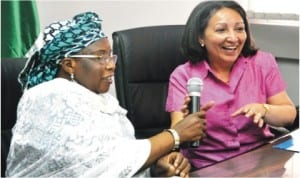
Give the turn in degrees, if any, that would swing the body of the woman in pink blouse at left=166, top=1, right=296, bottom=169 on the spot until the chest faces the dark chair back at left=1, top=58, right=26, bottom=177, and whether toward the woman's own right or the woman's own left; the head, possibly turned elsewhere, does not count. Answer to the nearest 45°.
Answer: approximately 90° to the woman's own right

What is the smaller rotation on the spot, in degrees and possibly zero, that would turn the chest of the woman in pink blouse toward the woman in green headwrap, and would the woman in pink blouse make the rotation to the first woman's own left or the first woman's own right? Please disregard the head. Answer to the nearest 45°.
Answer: approximately 45° to the first woman's own right

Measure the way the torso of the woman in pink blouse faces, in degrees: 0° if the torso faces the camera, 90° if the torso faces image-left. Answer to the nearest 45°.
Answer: approximately 0°

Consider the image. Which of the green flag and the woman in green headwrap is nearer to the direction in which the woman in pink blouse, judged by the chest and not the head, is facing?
the woman in green headwrap

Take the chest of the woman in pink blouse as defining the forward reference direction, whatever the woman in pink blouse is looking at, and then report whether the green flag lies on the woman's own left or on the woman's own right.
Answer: on the woman's own right

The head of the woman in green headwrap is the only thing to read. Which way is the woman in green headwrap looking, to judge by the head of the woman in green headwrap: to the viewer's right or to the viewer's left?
to the viewer's right
